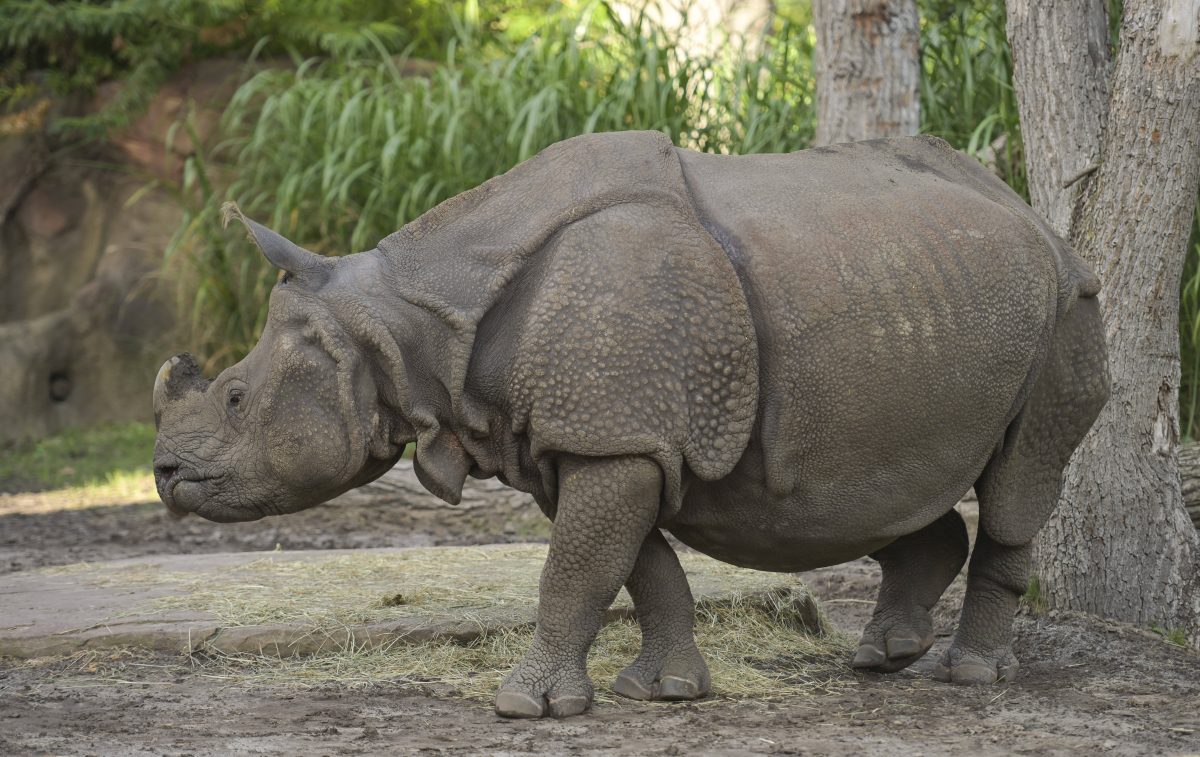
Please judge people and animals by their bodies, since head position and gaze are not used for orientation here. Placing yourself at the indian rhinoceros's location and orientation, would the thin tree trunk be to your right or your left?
on your right

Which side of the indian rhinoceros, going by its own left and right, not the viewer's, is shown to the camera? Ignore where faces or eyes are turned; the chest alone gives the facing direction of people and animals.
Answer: left

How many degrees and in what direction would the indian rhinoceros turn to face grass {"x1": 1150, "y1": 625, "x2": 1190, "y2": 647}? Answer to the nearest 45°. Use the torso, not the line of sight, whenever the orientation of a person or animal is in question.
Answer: approximately 135° to its right

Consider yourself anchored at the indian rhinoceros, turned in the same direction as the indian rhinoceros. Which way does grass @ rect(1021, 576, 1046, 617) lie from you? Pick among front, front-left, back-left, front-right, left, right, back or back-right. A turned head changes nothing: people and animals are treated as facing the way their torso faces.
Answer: back-right

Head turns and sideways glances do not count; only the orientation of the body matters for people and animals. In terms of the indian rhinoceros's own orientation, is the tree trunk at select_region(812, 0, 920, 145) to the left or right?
on its right

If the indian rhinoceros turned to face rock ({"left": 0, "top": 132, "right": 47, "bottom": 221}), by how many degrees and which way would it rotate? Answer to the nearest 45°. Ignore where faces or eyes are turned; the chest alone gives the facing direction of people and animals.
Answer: approximately 45° to its right

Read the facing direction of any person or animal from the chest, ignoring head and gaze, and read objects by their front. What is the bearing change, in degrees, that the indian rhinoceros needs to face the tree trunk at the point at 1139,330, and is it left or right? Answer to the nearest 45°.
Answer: approximately 135° to its right
